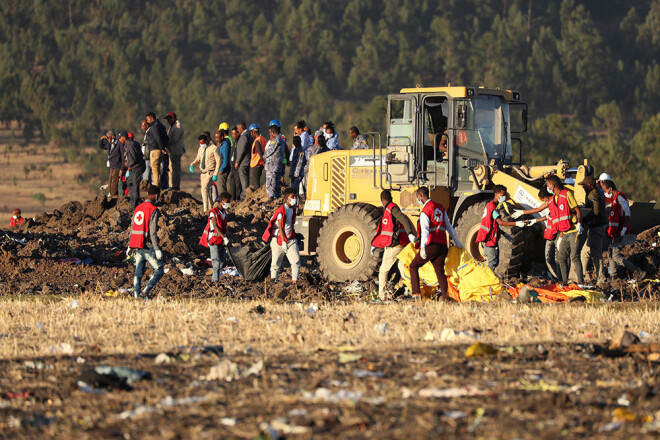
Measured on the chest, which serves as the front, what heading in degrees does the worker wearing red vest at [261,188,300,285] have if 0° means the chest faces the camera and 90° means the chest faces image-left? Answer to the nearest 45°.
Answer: approximately 315°

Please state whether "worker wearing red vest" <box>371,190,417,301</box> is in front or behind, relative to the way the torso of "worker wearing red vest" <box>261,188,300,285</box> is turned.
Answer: in front

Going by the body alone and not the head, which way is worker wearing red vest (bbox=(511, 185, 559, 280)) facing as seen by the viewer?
to the viewer's left
